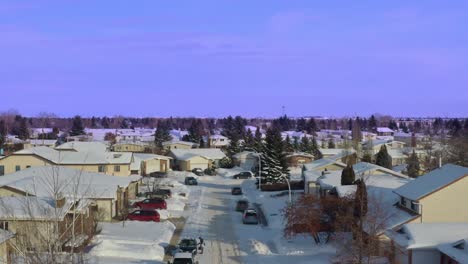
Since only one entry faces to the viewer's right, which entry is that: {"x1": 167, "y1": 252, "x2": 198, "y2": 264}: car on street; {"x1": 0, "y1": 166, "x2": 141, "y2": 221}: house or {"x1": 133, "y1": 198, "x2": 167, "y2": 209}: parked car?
the house

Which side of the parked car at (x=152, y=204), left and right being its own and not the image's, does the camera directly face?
left

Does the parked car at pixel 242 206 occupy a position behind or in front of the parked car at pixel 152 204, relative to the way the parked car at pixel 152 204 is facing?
behind

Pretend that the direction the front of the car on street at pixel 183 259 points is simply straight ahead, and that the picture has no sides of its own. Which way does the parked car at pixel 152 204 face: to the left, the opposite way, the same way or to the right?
to the right

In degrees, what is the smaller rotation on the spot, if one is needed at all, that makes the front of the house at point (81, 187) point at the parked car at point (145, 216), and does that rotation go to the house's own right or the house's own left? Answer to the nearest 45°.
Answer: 0° — it already faces it

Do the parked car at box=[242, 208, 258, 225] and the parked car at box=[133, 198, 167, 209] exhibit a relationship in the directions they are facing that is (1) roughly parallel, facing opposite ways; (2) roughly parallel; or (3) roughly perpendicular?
roughly perpendicular

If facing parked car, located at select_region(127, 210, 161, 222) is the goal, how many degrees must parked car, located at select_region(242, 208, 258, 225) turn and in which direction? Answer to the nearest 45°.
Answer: approximately 90° to its left

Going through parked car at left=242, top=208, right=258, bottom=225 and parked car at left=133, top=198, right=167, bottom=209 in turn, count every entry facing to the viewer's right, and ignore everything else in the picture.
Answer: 0

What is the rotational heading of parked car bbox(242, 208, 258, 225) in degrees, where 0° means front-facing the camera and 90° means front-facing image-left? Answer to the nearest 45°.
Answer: approximately 180°

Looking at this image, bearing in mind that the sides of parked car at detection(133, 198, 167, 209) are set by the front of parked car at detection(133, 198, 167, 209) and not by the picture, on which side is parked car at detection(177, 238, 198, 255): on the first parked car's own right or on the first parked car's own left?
on the first parked car's own left

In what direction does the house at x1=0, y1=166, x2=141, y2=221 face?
to the viewer's right

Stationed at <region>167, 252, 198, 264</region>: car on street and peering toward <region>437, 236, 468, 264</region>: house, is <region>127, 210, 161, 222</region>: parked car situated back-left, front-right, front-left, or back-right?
back-left

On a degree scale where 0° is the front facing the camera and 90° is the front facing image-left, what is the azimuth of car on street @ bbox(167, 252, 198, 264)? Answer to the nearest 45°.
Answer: approximately 0°

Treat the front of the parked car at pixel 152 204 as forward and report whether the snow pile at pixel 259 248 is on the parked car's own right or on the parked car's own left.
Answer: on the parked car's own left
